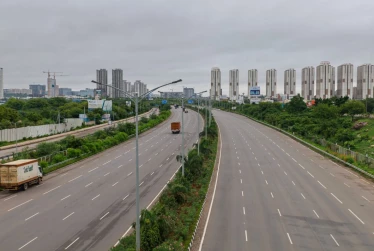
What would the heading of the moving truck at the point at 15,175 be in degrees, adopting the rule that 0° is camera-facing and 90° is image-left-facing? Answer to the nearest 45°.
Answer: approximately 225°

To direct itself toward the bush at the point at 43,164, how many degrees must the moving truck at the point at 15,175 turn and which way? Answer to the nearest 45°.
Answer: approximately 45° to its left

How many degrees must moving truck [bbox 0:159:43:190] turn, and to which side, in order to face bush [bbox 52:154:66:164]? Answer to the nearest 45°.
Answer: approximately 45° to its left
